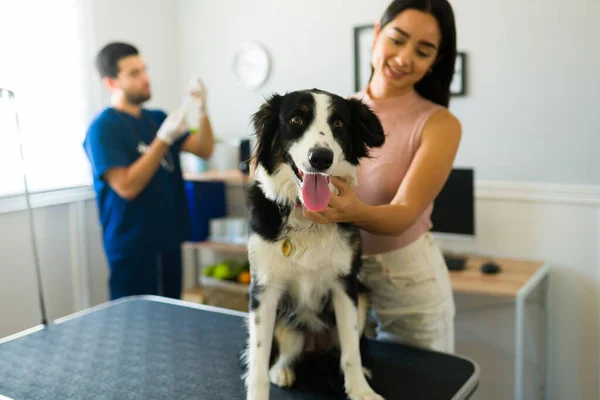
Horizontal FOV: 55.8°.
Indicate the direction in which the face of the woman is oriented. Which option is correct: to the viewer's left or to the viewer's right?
to the viewer's left

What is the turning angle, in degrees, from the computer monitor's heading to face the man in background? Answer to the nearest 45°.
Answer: approximately 90° to its right

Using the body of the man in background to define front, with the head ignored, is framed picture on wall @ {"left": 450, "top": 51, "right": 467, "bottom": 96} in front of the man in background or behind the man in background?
in front

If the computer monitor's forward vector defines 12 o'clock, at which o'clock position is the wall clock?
The wall clock is roughly at 4 o'clock from the computer monitor.

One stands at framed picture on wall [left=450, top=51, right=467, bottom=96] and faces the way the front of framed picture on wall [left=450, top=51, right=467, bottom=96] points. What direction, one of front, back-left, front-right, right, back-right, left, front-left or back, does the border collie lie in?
front

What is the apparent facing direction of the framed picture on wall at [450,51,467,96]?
toward the camera

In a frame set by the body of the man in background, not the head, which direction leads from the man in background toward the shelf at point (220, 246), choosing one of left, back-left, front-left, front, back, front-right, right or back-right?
left

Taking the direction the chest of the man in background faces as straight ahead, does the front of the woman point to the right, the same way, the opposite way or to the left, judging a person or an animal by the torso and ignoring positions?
to the right

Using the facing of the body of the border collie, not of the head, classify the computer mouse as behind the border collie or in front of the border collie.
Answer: behind

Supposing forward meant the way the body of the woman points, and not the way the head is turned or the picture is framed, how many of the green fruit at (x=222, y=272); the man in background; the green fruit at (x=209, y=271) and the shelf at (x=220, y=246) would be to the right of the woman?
4

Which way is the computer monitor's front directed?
toward the camera

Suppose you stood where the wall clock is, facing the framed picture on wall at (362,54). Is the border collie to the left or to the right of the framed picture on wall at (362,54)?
right

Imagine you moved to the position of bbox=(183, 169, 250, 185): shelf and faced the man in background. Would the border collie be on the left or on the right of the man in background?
left

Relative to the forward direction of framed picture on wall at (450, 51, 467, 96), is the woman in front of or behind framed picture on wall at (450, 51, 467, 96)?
in front

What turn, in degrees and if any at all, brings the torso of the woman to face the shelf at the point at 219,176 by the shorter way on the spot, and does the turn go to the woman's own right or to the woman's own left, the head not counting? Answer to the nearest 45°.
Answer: approximately 90° to the woman's own right
